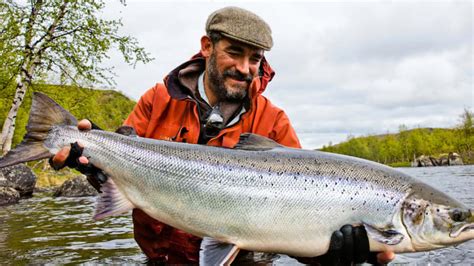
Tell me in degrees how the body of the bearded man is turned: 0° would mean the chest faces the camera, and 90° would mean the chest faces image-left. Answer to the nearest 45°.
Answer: approximately 0°

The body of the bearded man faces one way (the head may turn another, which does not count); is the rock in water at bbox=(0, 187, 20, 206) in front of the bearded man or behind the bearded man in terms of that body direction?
behind

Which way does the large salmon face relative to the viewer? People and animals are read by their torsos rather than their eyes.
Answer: to the viewer's right

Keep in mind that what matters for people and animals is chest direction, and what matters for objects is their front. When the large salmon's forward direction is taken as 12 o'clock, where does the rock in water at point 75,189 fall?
The rock in water is roughly at 8 o'clock from the large salmon.

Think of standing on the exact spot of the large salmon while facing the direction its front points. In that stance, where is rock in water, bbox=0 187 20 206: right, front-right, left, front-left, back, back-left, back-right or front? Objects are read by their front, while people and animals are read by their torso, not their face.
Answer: back-left

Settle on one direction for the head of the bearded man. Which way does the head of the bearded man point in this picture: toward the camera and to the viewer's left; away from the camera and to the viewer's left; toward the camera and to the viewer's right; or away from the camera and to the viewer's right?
toward the camera and to the viewer's right

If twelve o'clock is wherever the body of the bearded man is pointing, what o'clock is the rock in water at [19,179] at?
The rock in water is roughly at 5 o'clock from the bearded man.
